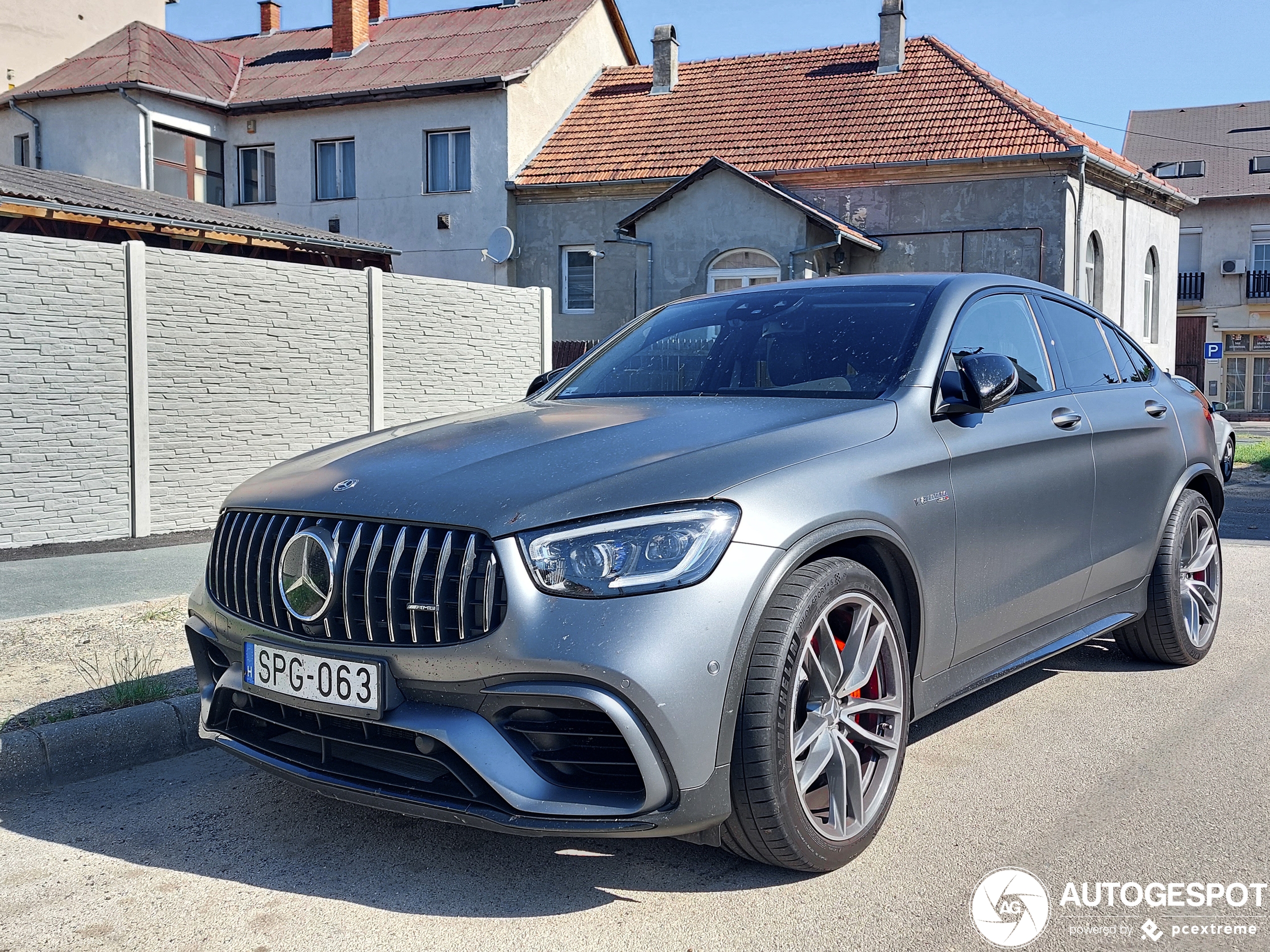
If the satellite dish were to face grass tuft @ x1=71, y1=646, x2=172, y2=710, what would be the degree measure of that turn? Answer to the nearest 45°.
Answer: approximately 45° to its left

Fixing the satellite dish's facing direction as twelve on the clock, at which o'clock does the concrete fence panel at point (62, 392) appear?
The concrete fence panel is roughly at 11 o'clock from the satellite dish.

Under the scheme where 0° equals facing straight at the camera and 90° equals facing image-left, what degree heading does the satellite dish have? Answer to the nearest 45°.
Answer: approximately 45°

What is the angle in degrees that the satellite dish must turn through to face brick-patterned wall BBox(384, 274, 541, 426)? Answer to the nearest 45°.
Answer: approximately 45° to its left
